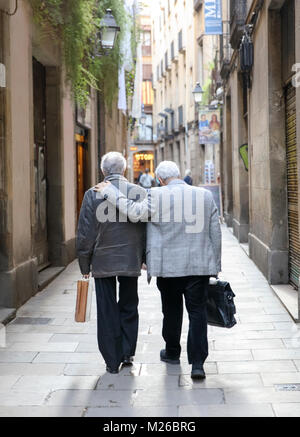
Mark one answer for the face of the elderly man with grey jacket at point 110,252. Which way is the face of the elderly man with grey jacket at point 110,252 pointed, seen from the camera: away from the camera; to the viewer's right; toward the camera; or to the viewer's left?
away from the camera

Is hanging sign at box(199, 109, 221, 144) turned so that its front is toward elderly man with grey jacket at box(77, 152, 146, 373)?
yes

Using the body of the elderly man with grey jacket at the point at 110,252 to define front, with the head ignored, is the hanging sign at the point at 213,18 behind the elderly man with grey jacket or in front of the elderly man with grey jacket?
in front

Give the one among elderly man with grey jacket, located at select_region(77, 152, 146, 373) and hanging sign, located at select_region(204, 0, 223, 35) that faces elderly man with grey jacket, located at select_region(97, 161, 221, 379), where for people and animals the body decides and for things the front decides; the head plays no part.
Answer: the hanging sign

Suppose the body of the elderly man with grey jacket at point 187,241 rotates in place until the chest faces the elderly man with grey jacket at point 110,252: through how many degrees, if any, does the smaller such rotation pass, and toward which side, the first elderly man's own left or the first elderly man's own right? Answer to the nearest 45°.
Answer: approximately 90° to the first elderly man's own left

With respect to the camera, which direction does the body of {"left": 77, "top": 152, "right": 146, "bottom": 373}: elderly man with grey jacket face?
away from the camera

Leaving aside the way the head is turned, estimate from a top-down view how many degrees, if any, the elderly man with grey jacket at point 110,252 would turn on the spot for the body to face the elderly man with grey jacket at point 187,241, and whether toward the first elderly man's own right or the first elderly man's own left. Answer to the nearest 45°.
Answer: approximately 90° to the first elderly man's own right

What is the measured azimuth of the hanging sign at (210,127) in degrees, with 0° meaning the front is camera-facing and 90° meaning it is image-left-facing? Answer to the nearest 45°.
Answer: approximately 0°

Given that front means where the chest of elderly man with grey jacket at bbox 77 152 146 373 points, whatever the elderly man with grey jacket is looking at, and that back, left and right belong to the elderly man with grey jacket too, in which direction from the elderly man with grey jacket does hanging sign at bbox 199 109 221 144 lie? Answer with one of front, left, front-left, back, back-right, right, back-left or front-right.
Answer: front

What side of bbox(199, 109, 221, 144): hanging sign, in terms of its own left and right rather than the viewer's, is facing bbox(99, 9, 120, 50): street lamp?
front

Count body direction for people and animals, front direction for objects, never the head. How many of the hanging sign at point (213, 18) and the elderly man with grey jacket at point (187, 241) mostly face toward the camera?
1

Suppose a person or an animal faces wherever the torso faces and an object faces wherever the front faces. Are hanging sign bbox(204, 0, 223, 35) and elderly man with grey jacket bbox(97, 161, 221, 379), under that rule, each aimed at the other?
yes

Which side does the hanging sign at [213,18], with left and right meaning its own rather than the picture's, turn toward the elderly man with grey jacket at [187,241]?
front

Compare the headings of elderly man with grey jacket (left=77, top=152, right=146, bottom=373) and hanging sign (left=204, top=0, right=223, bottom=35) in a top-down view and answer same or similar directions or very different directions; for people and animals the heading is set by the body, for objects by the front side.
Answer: very different directions

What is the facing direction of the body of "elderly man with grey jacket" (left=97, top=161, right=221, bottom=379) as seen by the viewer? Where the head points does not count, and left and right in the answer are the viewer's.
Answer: facing away from the viewer
